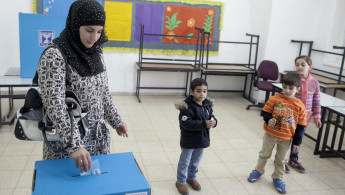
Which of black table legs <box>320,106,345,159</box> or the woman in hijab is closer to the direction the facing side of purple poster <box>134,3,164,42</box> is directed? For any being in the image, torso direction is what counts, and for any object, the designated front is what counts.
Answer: the woman in hijab

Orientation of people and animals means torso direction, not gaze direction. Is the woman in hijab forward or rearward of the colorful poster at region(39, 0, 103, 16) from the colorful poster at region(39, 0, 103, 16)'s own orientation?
forward

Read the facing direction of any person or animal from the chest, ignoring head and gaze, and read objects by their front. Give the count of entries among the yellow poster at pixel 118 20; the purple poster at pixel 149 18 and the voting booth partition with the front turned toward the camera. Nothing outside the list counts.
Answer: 3

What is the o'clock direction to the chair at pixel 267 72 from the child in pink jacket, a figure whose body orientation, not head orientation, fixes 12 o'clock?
The chair is roughly at 4 o'clock from the child in pink jacket.

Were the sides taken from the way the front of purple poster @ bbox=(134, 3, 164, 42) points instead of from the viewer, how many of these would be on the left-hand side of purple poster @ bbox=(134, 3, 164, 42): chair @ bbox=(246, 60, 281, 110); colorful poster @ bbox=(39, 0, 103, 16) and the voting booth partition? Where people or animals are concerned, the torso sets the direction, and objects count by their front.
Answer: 1

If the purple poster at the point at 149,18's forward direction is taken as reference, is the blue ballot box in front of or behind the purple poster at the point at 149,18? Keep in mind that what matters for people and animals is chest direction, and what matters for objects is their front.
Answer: in front

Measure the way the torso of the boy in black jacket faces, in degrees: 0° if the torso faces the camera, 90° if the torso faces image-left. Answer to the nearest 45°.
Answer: approximately 315°
